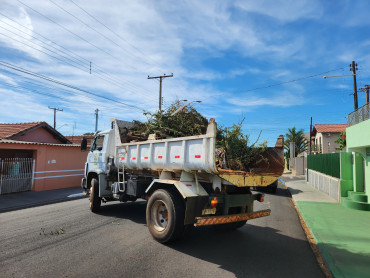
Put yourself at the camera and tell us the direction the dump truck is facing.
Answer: facing away from the viewer and to the left of the viewer

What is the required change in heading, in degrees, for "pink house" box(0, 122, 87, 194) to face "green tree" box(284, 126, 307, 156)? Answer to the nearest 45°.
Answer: approximately 45° to its left

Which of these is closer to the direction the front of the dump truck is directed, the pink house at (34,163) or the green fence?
the pink house

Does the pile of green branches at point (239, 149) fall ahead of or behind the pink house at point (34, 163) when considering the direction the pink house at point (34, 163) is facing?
ahead

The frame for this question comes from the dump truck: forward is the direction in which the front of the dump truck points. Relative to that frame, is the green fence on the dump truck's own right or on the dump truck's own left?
on the dump truck's own right

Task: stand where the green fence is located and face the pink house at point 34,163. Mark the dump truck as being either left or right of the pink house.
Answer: left

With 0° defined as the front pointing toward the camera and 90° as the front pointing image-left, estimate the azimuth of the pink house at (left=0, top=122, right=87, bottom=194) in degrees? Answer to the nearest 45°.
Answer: approximately 315°

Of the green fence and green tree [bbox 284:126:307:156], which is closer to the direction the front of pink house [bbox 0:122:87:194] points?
the green fence

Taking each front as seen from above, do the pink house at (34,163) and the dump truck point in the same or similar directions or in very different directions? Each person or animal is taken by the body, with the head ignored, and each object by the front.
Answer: very different directions

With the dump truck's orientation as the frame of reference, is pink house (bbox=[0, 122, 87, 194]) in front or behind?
in front
